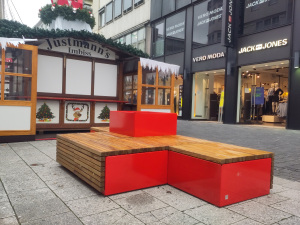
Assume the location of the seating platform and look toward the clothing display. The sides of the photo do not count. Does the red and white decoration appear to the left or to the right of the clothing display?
left

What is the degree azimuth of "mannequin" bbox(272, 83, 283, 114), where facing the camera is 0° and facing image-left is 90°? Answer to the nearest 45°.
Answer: approximately 45°
